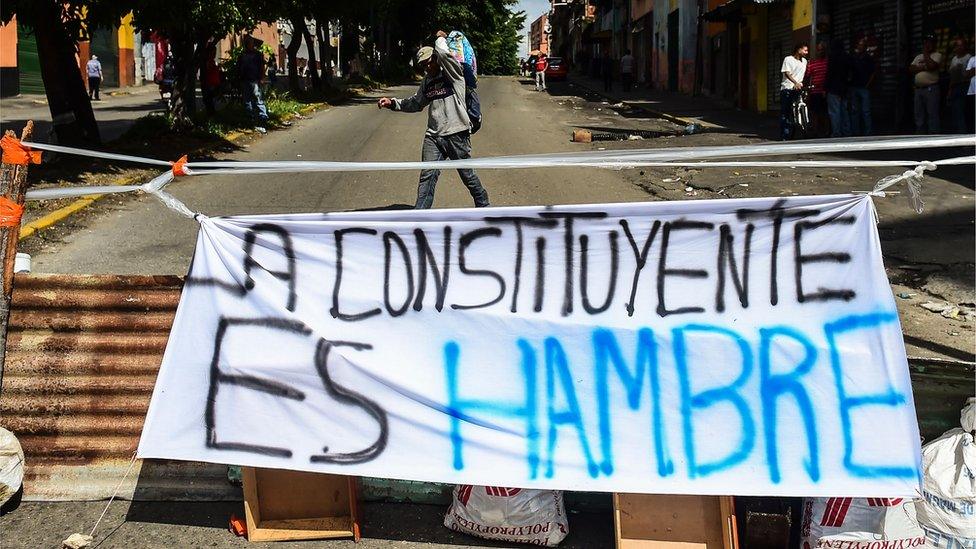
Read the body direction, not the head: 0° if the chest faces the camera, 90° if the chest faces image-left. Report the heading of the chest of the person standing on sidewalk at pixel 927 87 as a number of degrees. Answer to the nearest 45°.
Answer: approximately 0°

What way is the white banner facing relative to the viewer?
toward the camera

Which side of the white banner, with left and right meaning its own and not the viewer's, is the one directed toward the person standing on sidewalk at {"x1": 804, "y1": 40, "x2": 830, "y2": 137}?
back

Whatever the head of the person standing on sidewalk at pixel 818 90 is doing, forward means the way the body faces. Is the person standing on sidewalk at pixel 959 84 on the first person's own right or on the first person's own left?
on the first person's own left

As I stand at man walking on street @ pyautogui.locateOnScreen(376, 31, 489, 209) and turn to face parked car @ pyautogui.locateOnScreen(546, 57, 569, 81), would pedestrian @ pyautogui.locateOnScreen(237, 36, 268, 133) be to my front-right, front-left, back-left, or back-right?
front-left

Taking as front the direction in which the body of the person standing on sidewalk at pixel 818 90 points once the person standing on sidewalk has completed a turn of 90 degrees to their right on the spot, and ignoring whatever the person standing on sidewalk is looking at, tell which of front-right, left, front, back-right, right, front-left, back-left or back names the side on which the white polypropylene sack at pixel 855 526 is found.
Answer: back-left

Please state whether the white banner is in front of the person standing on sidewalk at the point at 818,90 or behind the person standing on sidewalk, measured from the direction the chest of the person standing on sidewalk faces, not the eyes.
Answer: in front

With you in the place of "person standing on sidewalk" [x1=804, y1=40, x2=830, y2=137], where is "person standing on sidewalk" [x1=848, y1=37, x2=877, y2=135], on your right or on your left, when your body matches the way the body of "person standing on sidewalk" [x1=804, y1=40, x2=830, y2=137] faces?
on your left

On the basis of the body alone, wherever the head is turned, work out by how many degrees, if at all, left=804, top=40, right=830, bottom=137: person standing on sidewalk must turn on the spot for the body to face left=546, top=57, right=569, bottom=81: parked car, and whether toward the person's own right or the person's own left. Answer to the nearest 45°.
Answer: approximately 135° to the person's own right

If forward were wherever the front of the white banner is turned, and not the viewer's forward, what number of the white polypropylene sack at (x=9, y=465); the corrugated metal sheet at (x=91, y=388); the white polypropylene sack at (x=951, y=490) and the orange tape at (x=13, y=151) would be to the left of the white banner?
1

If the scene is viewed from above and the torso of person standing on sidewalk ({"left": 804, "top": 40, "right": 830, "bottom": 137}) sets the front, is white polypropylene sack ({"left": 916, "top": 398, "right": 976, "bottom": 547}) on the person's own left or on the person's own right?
on the person's own left

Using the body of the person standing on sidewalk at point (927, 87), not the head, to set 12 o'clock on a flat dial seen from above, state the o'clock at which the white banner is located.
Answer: The white banner is roughly at 12 o'clock from the person standing on sidewalk.

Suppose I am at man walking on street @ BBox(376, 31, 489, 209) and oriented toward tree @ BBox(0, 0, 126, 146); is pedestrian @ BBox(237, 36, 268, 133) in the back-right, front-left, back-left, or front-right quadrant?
front-right
